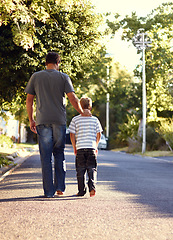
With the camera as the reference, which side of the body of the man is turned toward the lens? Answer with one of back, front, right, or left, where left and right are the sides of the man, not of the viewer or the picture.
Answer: back

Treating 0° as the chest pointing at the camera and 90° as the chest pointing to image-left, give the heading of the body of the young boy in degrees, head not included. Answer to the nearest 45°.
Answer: approximately 180°

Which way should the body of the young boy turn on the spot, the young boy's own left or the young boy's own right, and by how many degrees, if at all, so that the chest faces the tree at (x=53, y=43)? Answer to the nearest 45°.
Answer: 0° — they already face it

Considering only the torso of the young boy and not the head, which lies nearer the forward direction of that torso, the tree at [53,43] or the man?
the tree

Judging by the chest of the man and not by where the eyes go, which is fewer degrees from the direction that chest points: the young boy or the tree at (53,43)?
the tree

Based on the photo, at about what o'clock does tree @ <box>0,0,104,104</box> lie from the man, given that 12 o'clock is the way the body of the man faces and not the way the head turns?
The tree is roughly at 12 o'clock from the man.

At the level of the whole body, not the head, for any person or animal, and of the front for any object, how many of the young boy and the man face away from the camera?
2

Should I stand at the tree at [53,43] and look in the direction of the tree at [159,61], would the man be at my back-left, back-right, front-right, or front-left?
back-right

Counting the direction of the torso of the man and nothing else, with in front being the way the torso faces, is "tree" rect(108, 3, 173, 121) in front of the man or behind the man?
in front

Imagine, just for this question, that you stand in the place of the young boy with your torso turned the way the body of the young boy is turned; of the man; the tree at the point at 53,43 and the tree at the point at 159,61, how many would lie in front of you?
2
